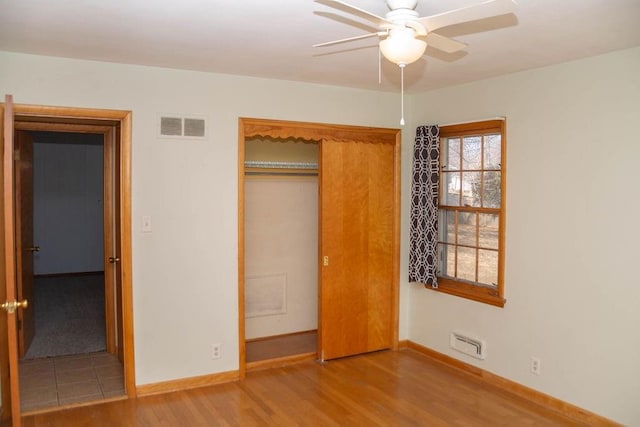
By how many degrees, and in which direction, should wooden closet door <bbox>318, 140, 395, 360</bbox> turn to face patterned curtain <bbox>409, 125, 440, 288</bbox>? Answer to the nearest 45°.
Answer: approximately 45° to its left

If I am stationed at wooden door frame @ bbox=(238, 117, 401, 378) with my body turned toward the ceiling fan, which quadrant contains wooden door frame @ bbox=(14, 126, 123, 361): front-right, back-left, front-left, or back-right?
back-right

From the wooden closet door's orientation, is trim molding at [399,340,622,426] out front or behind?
out front

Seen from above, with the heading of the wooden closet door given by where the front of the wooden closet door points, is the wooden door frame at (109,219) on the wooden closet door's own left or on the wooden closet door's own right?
on the wooden closet door's own right

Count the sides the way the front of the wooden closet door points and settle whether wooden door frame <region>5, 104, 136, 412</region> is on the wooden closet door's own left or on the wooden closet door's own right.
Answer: on the wooden closet door's own right

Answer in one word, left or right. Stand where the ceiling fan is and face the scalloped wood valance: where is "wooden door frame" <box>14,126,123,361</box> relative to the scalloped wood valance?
left

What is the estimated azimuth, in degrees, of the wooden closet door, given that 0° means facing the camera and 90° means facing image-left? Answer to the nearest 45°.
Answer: approximately 315°

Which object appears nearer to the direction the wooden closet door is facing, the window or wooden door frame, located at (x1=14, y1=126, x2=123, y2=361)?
the window

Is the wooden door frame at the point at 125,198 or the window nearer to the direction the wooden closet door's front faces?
the window
